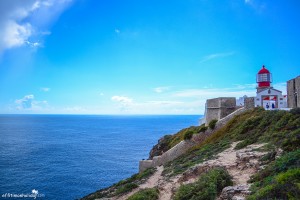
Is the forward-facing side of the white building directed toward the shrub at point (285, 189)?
yes

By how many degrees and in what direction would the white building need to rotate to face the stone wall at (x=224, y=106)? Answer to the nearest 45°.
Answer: approximately 90° to its right

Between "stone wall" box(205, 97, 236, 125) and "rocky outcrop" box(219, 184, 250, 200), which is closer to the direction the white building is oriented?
the rocky outcrop

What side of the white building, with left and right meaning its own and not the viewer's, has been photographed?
front

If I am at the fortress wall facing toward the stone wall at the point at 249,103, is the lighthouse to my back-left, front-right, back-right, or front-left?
front-right

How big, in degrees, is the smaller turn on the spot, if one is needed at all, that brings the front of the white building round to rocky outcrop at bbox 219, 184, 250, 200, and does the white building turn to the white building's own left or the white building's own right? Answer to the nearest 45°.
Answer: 0° — it already faces it

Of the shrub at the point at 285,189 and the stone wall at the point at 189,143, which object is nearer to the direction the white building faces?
the shrub

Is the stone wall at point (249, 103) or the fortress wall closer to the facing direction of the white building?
the fortress wall

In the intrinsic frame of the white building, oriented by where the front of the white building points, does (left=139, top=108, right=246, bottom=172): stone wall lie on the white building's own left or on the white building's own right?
on the white building's own right
